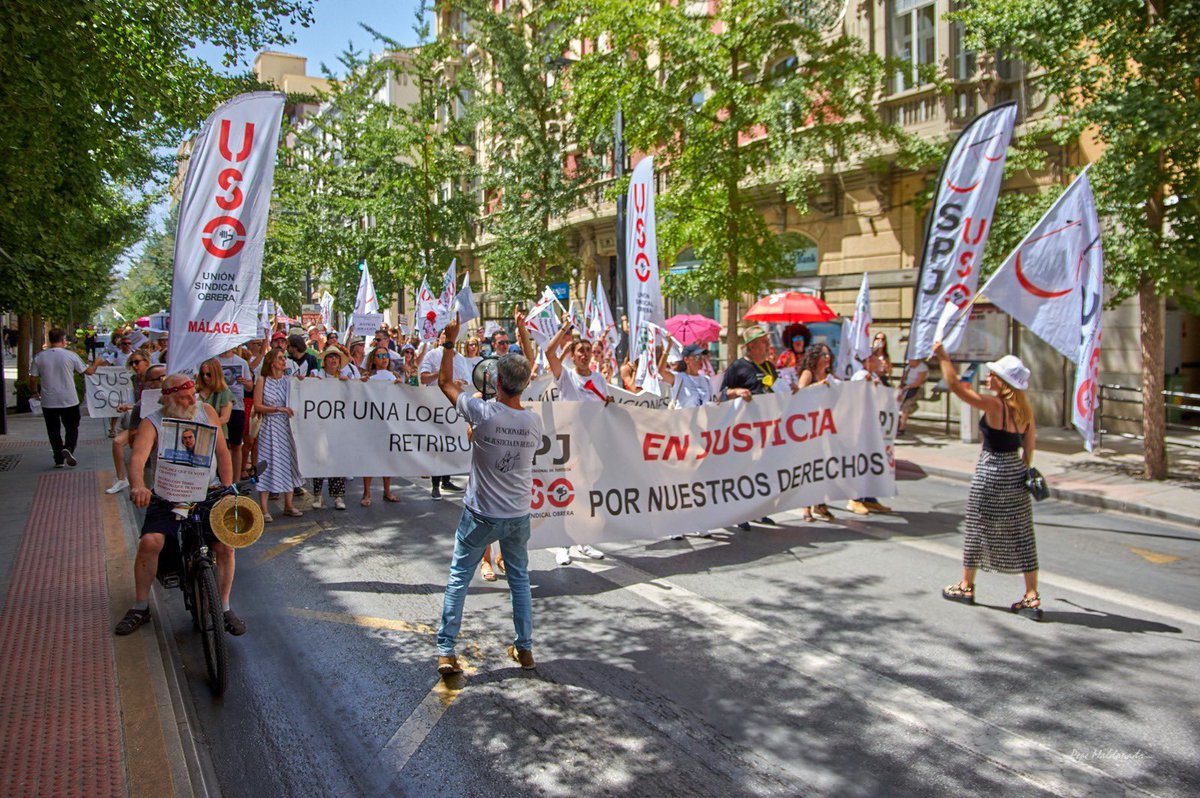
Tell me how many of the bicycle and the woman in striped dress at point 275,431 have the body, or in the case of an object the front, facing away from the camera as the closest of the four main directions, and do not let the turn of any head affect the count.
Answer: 0

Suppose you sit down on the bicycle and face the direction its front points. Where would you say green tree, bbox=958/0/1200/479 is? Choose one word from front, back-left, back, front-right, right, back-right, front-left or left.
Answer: left

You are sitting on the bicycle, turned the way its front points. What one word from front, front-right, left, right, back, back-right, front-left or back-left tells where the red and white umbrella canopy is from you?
back-left

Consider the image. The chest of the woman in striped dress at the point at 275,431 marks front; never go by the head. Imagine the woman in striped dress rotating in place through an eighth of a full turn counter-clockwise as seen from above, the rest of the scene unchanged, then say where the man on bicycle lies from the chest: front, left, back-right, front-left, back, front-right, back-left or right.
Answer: right

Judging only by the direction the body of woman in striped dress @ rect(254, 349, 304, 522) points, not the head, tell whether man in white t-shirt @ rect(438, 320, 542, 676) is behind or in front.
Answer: in front

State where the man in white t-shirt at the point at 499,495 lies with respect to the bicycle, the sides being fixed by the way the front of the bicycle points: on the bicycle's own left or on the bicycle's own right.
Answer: on the bicycle's own left

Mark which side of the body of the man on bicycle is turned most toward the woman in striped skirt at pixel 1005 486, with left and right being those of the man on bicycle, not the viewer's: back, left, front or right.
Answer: left

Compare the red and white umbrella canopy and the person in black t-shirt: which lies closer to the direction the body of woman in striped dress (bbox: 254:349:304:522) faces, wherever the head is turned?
the person in black t-shirt
